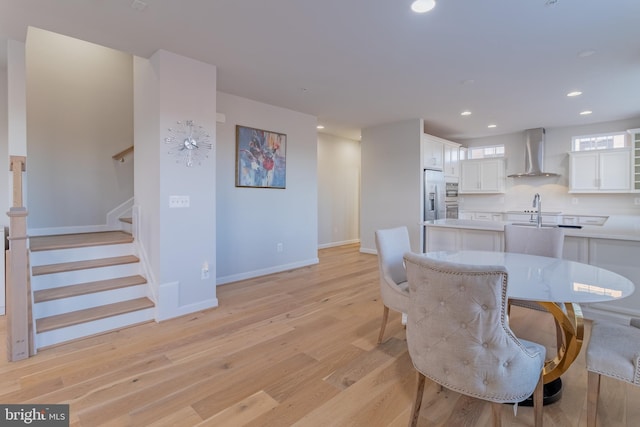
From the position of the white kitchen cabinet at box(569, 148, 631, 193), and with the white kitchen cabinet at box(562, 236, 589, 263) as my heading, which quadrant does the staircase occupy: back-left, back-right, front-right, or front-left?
front-right

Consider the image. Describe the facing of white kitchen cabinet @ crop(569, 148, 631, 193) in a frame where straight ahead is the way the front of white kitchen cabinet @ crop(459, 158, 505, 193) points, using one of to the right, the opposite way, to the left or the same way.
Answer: the same way

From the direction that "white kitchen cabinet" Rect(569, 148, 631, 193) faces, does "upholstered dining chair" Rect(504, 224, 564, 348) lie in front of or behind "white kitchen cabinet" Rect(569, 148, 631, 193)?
in front

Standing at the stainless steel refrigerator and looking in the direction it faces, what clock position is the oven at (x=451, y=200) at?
The oven is roughly at 8 o'clock from the stainless steel refrigerator.

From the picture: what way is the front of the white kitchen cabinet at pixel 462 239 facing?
toward the camera

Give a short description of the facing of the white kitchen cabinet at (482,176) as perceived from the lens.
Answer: facing the viewer

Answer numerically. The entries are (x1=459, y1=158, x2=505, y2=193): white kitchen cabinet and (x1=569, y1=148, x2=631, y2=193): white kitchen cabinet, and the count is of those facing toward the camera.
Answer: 2

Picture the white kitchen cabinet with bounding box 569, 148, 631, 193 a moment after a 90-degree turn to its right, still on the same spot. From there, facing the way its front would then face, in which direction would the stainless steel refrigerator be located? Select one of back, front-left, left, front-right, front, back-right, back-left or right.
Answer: front-left

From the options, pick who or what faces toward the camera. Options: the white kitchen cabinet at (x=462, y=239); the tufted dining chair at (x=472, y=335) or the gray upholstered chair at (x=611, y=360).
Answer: the white kitchen cabinet

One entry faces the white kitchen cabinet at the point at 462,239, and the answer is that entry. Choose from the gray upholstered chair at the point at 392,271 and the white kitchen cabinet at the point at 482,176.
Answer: the white kitchen cabinet at the point at 482,176

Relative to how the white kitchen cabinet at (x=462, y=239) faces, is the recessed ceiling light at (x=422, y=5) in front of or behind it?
in front

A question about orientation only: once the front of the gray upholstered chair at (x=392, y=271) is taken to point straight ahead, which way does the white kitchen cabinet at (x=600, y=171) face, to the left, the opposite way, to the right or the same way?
to the right

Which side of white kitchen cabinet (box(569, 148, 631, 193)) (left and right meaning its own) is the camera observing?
front

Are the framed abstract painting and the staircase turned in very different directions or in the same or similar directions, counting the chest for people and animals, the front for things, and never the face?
same or similar directions

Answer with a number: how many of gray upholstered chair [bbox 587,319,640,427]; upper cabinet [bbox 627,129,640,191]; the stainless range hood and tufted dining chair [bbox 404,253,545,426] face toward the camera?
2

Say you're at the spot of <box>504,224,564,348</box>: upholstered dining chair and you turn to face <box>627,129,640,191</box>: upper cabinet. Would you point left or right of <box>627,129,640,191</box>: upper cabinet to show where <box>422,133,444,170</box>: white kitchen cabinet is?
left

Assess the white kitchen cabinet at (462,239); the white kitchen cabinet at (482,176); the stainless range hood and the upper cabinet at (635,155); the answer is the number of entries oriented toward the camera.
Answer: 4

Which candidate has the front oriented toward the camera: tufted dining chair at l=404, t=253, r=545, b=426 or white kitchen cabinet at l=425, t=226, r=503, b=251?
the white kitchen cabinet

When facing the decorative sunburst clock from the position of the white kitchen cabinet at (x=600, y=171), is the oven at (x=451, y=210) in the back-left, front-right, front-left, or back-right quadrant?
front-right
